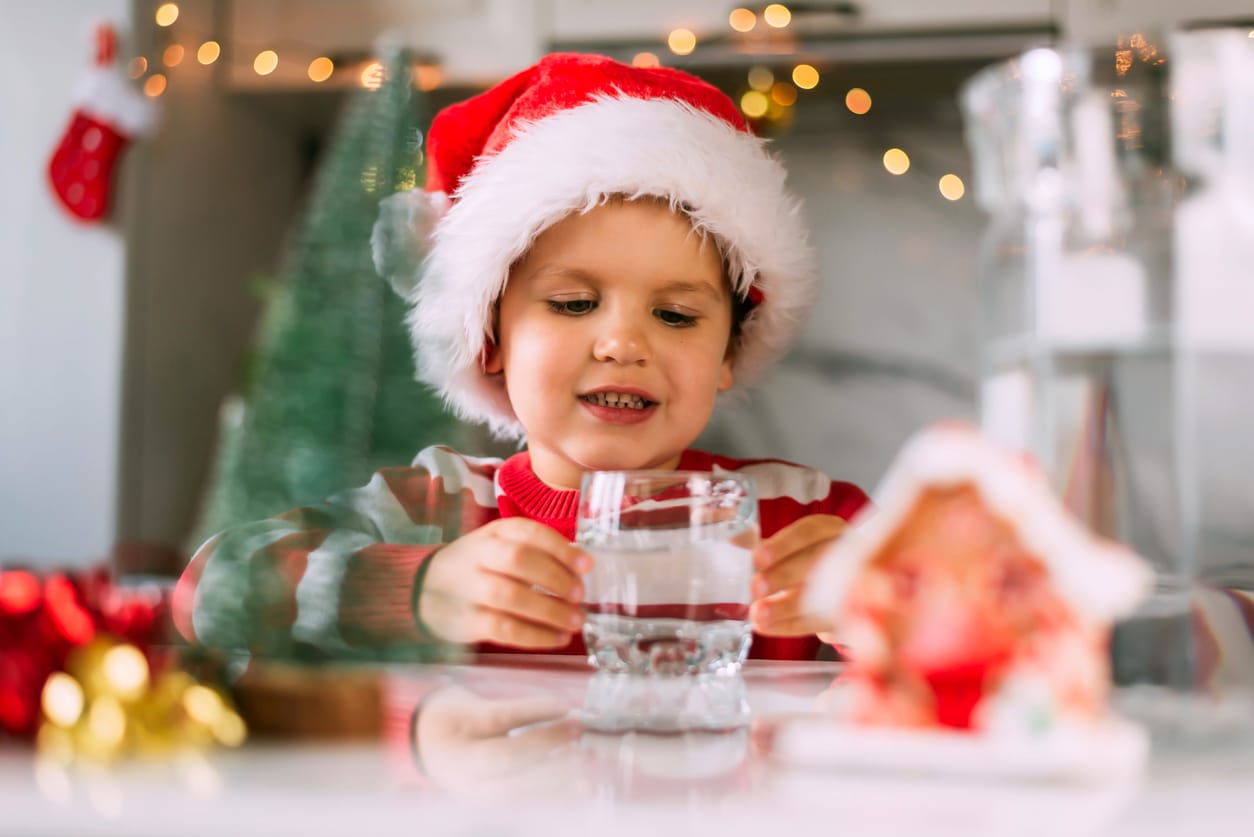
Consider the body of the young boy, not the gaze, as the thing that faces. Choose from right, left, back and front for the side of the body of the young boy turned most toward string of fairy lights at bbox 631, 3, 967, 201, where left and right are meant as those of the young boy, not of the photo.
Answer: back

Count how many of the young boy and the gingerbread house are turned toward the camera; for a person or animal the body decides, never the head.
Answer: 2

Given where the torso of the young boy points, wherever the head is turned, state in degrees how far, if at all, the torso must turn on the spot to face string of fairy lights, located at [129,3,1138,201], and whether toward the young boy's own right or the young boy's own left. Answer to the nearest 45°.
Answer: approximately 180°

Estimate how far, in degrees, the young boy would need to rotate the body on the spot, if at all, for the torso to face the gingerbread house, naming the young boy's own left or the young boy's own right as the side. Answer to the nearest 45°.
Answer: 0° — they already face it

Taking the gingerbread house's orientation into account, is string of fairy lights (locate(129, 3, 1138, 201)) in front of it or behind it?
behind

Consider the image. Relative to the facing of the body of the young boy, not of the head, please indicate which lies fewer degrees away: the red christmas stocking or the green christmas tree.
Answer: the green christmas tree
